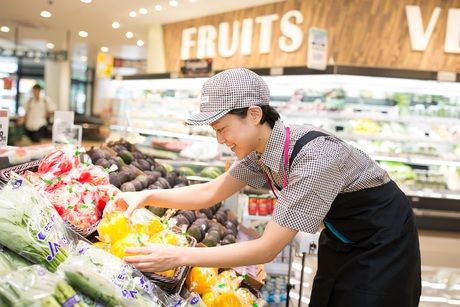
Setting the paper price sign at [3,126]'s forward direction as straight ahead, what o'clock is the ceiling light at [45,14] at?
The ceiling light is roughly at 6 o'clock from the paper price sign.

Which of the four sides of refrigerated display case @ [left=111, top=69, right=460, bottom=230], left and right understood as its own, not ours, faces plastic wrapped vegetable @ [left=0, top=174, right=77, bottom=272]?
front

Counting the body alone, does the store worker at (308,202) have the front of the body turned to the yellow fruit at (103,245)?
yes

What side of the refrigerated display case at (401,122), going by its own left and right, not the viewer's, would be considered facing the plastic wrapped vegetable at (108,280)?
front

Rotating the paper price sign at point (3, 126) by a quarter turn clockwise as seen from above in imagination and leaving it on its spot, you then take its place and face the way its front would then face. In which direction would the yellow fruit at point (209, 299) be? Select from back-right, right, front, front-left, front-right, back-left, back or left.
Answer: back-left

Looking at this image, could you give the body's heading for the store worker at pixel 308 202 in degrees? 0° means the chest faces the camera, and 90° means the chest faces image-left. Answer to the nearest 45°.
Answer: approximately 90°

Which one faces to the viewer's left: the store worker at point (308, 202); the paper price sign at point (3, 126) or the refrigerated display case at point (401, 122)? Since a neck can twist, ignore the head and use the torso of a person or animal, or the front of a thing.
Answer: the store worker

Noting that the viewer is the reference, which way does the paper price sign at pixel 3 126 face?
facing the viewer

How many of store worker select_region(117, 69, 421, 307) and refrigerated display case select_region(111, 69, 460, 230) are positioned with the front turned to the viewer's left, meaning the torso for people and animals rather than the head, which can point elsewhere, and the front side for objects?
1

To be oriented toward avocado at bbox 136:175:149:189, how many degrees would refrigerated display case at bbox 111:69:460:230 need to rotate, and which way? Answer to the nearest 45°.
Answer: approximately 45° to its right

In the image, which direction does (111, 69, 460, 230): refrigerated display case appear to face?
toward the camera

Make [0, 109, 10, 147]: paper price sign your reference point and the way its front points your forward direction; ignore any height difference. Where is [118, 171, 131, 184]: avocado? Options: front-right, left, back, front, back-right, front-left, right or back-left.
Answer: left
